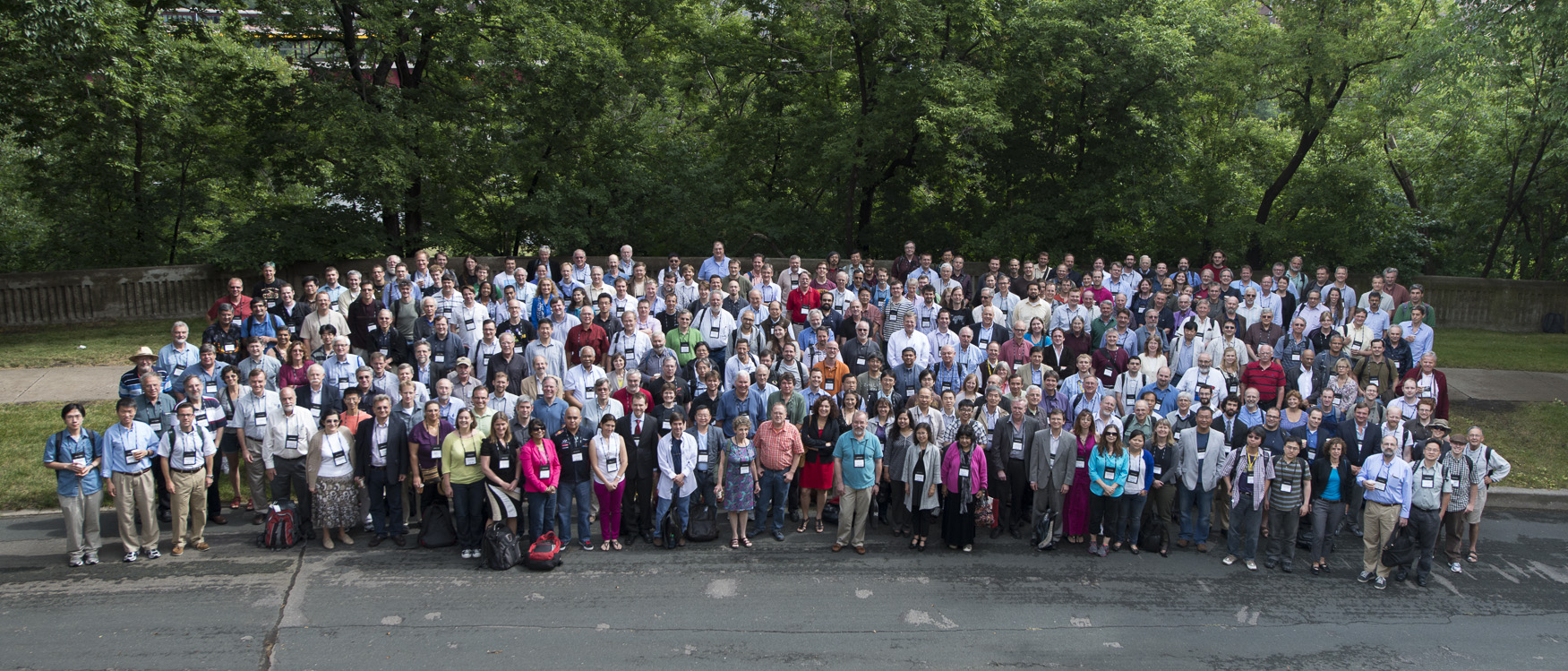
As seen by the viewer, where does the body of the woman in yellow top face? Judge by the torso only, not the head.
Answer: toward the camera

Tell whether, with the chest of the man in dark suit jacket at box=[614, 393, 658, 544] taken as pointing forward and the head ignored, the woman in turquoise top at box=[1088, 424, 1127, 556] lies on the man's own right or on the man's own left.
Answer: on the man's own left

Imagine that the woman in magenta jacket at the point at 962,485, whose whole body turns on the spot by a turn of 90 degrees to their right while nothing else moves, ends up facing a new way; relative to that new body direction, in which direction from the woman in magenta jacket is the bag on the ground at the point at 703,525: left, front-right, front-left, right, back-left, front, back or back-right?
front

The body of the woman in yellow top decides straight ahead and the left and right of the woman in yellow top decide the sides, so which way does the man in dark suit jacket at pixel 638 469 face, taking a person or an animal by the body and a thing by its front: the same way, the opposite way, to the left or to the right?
the same way

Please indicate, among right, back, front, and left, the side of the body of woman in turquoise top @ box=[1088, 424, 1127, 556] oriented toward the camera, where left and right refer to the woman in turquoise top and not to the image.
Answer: front

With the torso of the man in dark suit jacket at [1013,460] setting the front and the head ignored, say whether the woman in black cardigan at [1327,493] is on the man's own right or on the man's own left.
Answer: on the man's own left

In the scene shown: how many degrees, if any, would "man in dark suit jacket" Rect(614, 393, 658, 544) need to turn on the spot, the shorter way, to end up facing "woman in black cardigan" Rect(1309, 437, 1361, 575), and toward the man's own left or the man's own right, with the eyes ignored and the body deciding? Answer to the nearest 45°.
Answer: approximately 90° to the man's own left

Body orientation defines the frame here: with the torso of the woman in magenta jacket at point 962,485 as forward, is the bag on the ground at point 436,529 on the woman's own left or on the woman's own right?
on the woman's own right

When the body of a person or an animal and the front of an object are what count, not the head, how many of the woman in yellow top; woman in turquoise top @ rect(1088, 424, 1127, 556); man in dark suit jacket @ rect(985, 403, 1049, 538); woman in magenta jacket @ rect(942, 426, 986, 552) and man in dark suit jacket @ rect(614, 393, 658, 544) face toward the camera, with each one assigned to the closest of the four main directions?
5

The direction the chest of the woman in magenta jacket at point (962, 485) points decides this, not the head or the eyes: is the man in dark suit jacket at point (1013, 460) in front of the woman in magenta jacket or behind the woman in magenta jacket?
behind

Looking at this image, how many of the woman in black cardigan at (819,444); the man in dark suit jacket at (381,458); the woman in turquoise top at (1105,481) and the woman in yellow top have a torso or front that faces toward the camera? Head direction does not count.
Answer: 4

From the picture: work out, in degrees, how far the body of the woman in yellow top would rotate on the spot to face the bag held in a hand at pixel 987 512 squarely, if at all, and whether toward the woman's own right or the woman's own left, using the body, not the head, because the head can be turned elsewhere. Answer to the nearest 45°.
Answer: approximately 90° to the woman's own left

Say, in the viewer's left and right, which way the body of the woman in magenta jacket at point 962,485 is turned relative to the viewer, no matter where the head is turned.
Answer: facing the viewer

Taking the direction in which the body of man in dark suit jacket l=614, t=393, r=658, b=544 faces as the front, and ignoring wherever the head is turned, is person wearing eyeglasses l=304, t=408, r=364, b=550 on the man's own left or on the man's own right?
on the man's own right

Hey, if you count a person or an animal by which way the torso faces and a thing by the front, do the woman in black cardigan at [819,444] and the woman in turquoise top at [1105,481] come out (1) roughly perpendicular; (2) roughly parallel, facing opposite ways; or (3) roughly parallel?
roughly parallel

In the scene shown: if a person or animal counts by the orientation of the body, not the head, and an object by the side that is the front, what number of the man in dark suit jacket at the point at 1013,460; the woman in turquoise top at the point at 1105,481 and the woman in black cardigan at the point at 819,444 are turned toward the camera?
3
